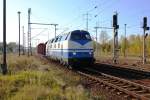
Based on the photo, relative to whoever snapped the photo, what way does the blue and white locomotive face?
facing the viewer and to the right of the viewer

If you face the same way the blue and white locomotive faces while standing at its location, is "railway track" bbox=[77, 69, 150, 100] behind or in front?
in front

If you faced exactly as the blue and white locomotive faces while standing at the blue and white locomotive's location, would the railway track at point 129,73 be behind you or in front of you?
in front
